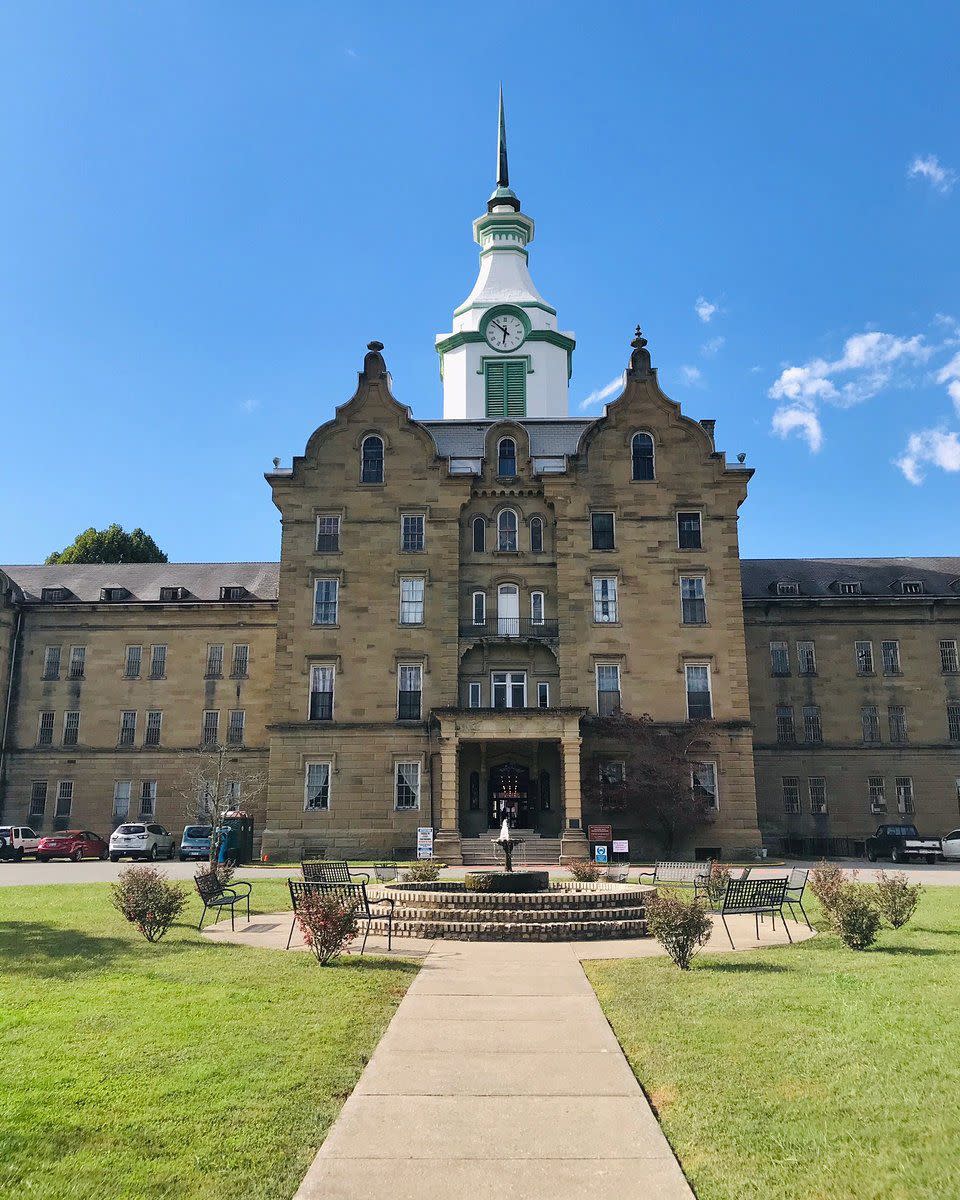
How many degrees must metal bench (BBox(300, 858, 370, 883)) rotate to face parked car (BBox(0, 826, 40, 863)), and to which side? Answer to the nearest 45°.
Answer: approximately 180°

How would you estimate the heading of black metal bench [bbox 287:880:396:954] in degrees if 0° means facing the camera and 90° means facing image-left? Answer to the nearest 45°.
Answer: approximately 225°

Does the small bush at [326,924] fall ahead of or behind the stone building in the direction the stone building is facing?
ahead

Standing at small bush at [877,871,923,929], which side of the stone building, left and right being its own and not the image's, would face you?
front

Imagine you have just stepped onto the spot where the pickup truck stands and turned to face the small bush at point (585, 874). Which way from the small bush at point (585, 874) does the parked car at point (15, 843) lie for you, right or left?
right

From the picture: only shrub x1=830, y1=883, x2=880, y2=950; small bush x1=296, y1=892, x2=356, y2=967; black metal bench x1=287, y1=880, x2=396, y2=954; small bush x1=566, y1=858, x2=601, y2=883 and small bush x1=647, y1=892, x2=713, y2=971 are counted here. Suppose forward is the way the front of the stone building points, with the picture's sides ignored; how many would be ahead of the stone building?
5

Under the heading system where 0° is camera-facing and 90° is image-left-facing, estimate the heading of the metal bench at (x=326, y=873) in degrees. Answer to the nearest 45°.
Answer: approximately 315°

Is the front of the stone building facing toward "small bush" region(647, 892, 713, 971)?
yes

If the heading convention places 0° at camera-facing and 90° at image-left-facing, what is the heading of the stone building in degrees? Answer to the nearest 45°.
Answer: approximately 0°

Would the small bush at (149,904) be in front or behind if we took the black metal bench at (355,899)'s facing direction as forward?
behind

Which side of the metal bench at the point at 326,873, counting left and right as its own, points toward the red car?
back
